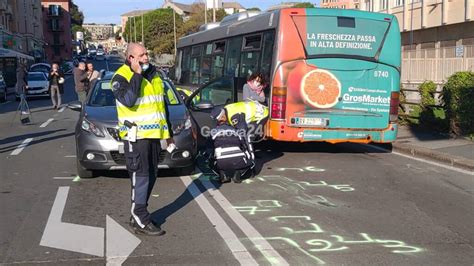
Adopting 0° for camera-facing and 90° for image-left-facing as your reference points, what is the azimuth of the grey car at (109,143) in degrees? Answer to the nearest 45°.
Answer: approximately 0°

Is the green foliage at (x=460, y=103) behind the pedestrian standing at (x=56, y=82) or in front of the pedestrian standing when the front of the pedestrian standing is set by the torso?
in front

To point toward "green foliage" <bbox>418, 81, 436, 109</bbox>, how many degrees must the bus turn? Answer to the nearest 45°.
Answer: approximately 90° to its right

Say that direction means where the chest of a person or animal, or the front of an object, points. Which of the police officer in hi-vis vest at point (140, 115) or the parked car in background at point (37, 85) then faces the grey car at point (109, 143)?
the parked car in background

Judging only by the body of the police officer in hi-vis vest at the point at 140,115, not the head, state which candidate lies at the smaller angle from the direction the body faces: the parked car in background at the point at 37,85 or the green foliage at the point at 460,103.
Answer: the green foliage

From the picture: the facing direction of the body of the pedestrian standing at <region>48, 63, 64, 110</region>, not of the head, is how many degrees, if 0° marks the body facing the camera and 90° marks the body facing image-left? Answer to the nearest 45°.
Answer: approximately 0°

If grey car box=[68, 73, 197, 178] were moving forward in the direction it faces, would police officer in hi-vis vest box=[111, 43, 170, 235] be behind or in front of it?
in front

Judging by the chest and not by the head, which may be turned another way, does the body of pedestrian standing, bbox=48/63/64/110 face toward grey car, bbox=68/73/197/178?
yes

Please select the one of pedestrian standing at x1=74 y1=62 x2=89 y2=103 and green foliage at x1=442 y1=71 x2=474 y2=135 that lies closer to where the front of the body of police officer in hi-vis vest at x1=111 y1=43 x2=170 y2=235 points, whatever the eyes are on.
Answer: the green foliage

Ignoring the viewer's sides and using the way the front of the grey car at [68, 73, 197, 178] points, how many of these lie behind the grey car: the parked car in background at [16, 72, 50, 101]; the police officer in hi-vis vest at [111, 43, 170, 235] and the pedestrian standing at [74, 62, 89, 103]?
2
